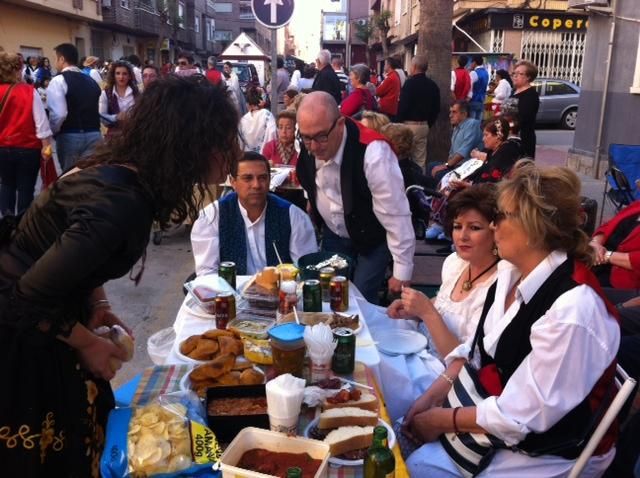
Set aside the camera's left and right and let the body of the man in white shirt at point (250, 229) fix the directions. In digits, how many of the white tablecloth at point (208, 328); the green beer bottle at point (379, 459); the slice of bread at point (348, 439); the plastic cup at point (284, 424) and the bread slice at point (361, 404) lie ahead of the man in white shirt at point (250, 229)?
5

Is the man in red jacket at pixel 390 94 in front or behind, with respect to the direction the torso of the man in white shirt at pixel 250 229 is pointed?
behind

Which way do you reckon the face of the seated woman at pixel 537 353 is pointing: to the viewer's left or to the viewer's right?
to the viewer's left

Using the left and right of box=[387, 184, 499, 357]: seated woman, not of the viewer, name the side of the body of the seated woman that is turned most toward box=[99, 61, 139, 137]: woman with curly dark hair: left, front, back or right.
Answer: right

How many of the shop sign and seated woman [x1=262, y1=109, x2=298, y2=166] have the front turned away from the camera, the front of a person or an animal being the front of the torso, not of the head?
0

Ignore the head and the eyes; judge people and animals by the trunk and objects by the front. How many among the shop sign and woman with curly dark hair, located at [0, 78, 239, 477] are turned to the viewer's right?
1

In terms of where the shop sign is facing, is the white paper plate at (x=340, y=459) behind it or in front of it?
in front

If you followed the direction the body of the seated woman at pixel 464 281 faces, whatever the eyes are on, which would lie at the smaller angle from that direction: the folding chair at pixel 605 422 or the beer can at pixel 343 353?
the beer can

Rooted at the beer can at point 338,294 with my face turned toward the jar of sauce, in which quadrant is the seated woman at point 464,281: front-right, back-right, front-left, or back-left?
back-left

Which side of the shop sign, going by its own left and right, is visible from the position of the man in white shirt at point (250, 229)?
front

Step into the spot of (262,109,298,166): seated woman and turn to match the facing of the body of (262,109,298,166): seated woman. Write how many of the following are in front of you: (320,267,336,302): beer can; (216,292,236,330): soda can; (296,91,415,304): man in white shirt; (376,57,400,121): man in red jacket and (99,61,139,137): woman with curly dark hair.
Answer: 3

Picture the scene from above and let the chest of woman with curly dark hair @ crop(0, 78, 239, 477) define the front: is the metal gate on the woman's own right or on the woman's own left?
on the woman's own left
